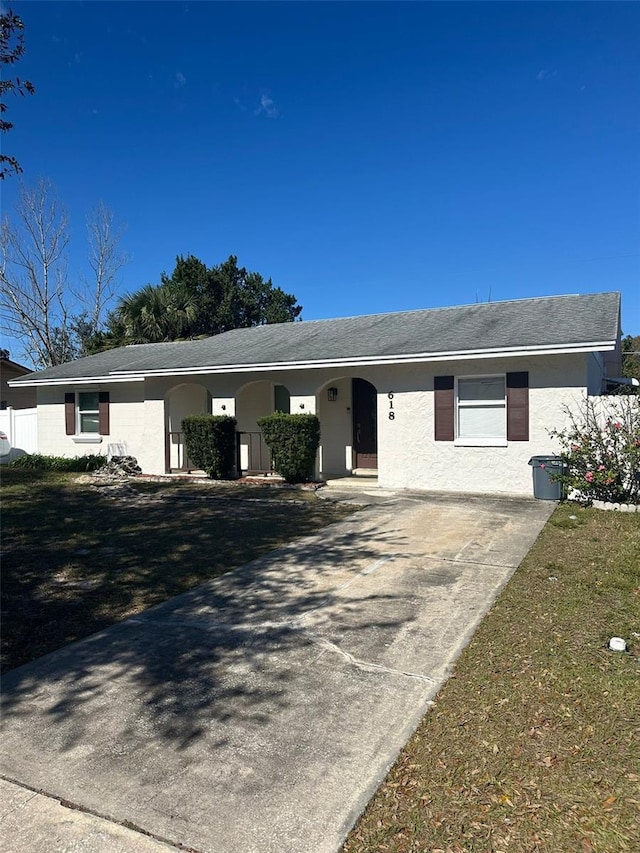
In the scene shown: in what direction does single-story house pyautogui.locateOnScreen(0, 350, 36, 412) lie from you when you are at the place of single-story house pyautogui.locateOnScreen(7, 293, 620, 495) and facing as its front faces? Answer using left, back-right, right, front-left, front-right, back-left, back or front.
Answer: right

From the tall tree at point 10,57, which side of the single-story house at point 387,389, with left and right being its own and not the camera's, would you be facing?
front

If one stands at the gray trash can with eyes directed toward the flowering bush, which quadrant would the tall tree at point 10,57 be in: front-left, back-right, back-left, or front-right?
back-right

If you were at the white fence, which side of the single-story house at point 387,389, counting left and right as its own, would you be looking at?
right

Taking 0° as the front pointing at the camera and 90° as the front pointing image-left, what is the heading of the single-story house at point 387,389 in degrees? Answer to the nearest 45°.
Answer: approximately 45°

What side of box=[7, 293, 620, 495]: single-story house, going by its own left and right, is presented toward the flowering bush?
left

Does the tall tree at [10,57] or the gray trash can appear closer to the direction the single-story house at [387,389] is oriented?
the tall tree
